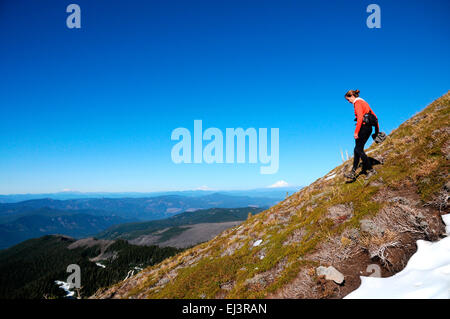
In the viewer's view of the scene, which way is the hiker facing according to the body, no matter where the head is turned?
to the viewer's left
